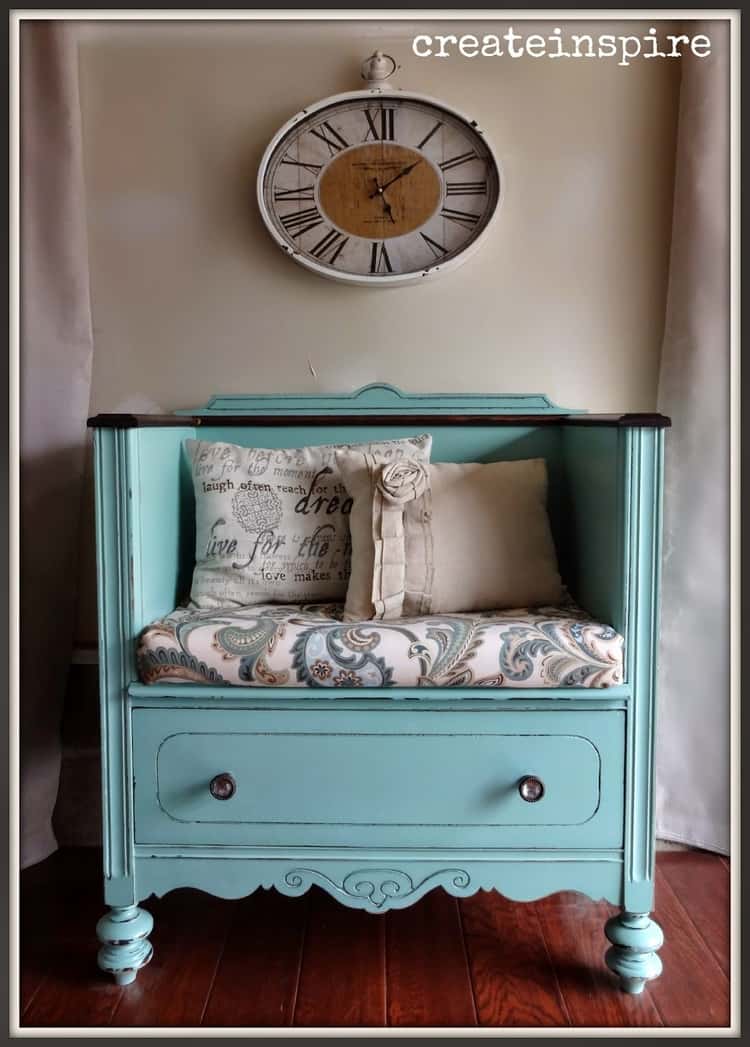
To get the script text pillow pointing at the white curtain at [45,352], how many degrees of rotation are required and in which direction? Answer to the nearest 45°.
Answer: approximately 135° to its right

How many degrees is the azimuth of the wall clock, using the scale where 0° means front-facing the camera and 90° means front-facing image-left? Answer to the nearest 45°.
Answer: approximately 0°

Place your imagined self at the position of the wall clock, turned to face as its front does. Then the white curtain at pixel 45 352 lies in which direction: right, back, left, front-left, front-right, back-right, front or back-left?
right

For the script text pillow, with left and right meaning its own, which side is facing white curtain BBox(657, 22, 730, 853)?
left

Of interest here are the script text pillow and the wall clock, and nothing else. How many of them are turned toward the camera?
2

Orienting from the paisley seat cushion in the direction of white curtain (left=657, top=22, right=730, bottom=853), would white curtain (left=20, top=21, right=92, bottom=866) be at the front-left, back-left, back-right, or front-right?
back-left

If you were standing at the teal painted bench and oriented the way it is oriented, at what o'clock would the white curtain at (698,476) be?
The white curtain is roughly at 8 o'clock from the teal painted bench.

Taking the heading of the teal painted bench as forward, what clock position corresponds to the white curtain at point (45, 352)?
The white curtain is roughly at 4 o'clock from the teal painted bench.

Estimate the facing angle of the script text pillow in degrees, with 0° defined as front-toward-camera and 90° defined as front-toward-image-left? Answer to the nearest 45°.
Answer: approximately 0°
